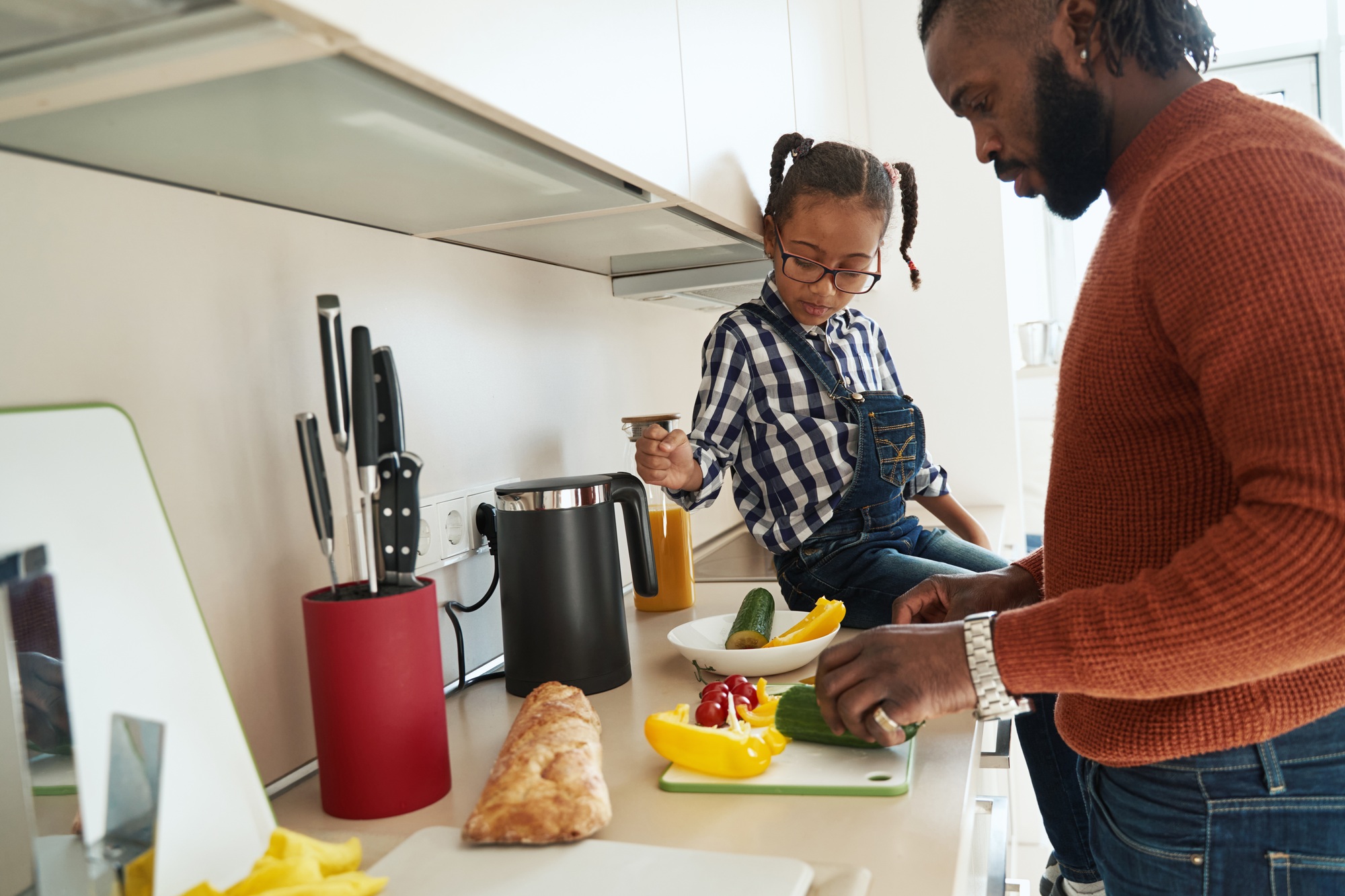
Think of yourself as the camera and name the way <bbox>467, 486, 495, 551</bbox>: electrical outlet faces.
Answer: facing the viewer and to the right of the viewer

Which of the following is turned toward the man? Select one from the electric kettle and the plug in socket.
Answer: the plug in socket

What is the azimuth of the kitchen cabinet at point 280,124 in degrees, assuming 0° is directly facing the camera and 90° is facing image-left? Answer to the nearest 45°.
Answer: approximately 315°

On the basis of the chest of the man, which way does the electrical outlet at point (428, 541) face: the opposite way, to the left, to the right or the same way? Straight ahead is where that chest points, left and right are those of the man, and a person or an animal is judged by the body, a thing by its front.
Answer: the opposite way

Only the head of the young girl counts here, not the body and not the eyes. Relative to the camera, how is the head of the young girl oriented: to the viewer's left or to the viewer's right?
to the viewer's left

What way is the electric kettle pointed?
to the viewer's left

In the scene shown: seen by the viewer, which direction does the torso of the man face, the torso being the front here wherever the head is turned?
to the viewer's left

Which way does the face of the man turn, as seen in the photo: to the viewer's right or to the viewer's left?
to the viewer's left

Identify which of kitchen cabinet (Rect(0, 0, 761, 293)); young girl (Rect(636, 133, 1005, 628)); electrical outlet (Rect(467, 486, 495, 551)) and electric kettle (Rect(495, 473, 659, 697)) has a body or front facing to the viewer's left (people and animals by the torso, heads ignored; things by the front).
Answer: the electric kettle
